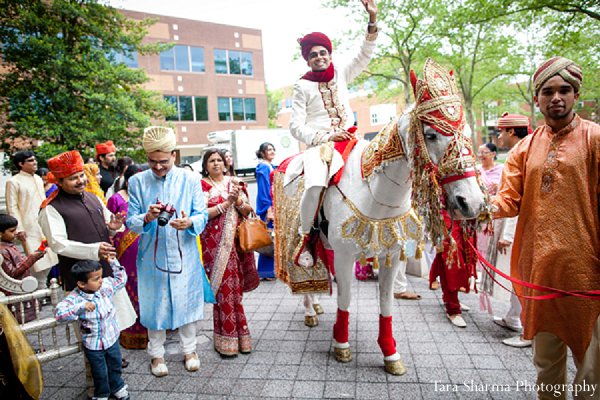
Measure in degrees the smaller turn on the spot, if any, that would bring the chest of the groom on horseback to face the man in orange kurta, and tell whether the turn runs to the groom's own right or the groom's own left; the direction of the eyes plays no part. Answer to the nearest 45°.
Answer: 0° — they already face them

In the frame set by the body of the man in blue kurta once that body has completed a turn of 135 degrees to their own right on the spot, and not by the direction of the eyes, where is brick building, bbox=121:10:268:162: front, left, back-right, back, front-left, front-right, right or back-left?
front-right

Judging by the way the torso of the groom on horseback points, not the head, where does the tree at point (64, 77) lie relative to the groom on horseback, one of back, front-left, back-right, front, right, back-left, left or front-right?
back

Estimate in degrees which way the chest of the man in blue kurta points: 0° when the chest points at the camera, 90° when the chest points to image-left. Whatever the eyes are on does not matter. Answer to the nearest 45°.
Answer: approximately 0°

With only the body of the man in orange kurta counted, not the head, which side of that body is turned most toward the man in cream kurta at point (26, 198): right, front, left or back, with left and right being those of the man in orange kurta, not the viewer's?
right

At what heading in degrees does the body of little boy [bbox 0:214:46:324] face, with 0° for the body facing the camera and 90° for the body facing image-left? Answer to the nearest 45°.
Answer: approximately 270°
